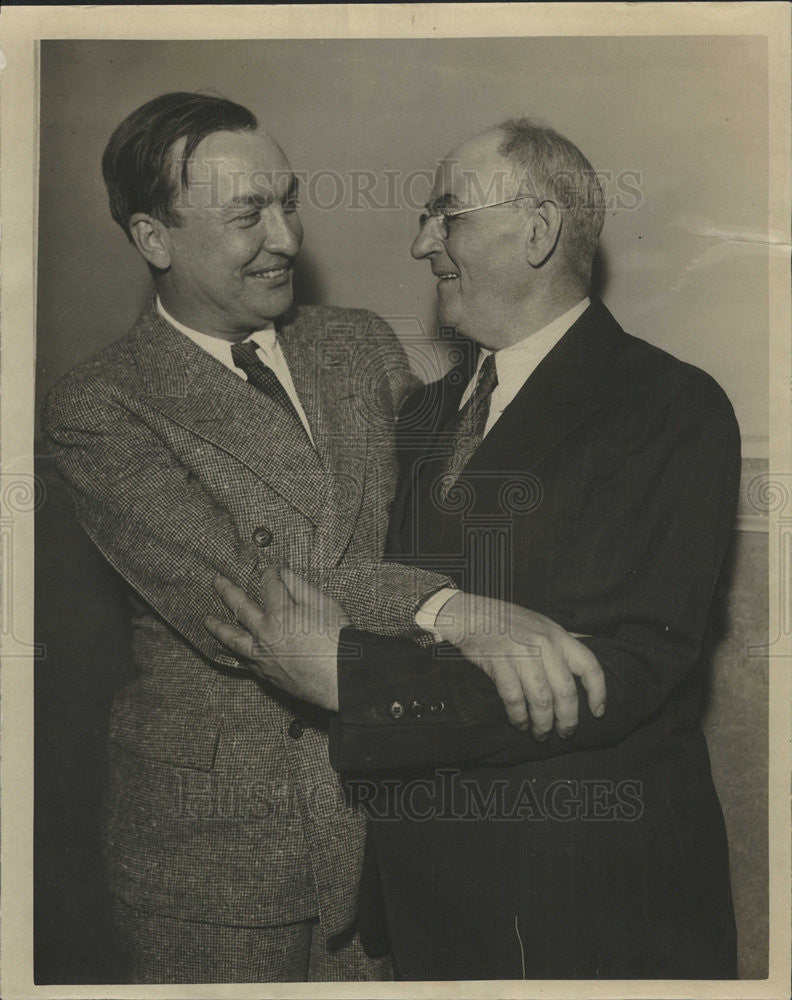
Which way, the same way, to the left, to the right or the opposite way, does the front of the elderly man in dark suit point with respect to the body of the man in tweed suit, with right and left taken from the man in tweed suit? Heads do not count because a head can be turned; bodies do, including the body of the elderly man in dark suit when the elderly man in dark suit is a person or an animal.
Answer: to the right

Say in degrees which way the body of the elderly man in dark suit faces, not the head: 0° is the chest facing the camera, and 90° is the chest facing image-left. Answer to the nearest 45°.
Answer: approximately 45°

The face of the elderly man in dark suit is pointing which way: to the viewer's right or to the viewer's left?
to the viewer's left

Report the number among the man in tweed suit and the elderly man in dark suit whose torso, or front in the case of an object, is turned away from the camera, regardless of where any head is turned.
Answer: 0
